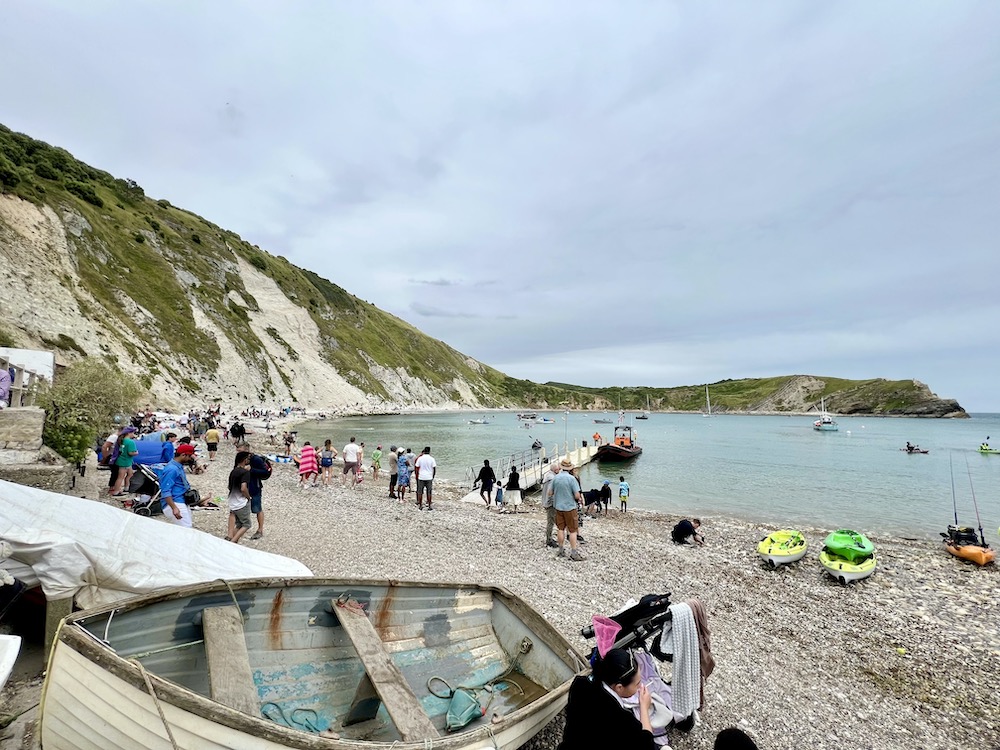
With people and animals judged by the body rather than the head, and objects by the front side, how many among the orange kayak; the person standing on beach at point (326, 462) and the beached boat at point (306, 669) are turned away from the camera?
1

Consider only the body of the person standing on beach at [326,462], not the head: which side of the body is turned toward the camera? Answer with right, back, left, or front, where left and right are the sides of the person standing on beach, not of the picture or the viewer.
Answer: back

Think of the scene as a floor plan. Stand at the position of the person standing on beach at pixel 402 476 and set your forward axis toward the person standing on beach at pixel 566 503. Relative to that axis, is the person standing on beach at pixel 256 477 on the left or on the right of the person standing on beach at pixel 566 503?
right

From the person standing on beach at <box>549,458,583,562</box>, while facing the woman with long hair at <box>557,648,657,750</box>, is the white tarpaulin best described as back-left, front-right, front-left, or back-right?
front-right

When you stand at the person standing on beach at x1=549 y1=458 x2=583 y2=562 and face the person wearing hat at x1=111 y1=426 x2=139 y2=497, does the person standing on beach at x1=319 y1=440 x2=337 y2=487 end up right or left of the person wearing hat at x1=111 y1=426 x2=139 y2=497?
right

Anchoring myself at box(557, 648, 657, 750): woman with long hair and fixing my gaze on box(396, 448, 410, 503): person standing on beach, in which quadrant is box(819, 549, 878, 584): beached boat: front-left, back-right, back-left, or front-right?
front-right

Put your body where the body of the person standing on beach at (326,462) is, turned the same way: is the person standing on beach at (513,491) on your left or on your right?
on your right

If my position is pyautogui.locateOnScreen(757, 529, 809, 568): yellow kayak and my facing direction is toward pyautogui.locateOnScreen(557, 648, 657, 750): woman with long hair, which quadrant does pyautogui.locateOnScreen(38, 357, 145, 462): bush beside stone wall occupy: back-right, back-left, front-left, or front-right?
front-right

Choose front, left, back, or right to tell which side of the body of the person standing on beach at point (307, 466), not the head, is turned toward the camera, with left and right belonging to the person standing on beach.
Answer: back

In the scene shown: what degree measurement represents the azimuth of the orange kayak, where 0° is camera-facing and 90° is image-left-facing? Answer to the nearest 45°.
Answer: approximately 315°

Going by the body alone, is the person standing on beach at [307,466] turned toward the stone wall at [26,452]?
no

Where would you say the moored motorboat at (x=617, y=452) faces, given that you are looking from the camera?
facing the viewer and to the left of the viewer

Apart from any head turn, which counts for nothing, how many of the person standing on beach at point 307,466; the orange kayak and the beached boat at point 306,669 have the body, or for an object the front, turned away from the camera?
1

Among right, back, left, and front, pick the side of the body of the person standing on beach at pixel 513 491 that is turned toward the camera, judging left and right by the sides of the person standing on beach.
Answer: back

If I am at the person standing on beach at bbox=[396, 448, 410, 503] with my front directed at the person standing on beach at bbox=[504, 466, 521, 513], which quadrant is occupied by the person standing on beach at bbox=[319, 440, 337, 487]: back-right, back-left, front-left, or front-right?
back-left

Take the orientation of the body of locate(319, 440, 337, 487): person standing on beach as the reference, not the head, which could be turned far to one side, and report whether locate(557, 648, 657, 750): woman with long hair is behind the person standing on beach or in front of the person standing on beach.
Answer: behind

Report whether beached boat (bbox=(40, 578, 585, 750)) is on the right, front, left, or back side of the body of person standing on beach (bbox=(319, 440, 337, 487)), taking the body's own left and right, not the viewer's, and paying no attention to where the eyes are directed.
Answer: back

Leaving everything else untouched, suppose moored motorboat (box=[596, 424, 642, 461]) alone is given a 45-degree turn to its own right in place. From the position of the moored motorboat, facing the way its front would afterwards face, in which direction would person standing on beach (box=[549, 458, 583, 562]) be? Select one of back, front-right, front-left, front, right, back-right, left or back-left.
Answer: left
